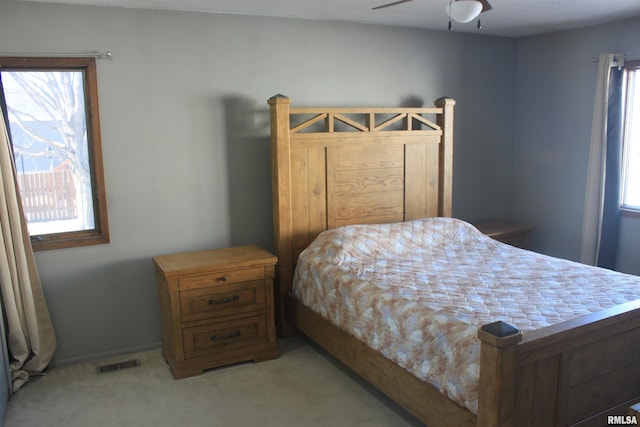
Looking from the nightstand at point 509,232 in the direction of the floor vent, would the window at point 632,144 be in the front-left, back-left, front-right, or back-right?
back-left

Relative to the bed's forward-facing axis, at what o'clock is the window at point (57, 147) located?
The window is roughly at 4 o'clock from the bed.

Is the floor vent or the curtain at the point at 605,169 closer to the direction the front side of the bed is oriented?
the curtain

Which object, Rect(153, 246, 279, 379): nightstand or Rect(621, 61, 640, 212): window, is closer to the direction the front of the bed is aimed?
the window

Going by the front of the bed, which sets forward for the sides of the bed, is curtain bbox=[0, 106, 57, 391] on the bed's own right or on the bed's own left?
on the bed's own right

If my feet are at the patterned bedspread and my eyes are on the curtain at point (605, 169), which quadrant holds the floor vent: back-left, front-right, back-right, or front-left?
back-left

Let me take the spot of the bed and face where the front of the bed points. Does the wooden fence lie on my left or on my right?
on my right

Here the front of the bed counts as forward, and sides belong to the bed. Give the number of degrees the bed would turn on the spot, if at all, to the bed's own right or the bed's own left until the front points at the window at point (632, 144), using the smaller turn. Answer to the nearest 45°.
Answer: approximately 90° to the bed's own left

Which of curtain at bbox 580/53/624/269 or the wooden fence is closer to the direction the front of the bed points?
the curtain

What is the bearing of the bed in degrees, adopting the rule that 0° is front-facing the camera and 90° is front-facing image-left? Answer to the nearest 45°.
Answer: approximately 315°

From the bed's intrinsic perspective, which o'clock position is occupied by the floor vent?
The floor vent is roughly at 4 o'clock from the bed.

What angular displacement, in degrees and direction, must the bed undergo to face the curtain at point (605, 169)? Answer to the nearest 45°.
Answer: approximately 90° to its left
